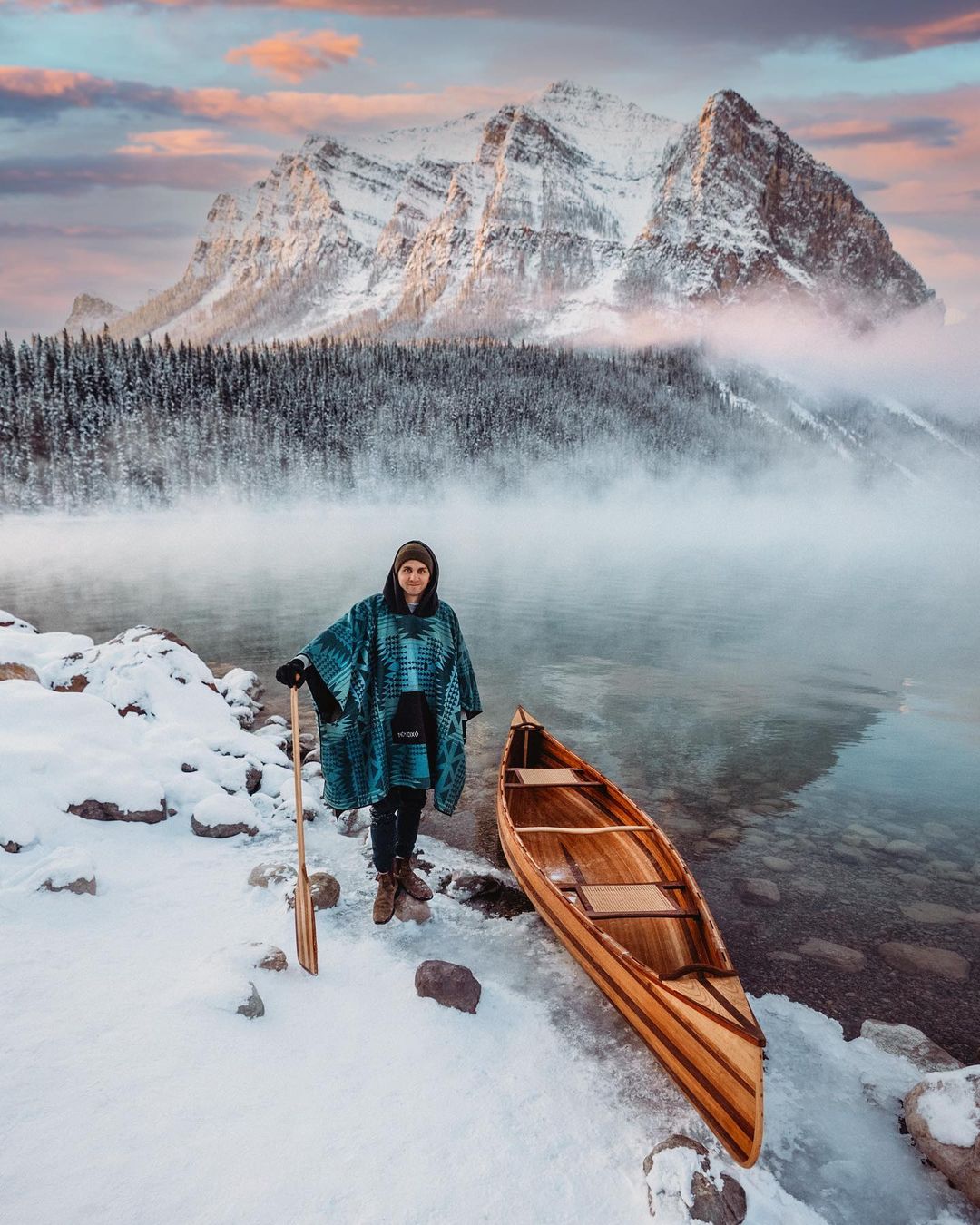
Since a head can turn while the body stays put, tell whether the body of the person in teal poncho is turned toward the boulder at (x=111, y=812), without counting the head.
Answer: no

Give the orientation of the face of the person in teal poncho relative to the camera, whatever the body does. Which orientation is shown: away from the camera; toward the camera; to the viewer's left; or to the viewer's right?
toward the camera

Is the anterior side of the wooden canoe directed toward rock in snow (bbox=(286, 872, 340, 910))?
no

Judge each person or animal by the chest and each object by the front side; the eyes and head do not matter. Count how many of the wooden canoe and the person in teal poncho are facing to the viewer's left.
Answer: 0

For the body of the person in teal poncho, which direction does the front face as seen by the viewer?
toward the camera

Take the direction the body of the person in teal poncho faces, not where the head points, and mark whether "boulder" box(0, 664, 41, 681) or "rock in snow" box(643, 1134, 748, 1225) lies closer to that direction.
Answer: the rock in snow

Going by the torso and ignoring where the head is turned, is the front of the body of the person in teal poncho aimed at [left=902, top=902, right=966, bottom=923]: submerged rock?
no
